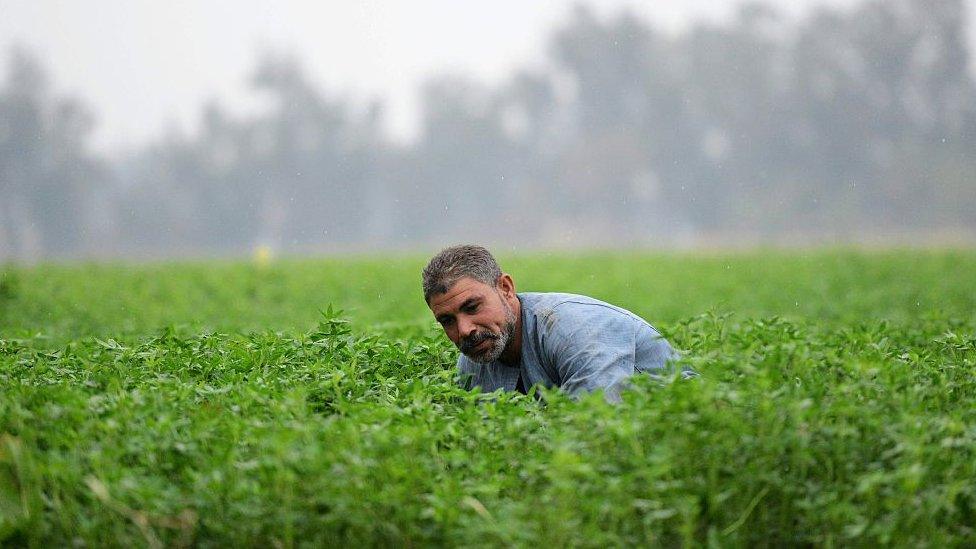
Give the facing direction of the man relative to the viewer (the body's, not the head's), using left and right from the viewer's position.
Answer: facing the viewer and to the left of the viewer
